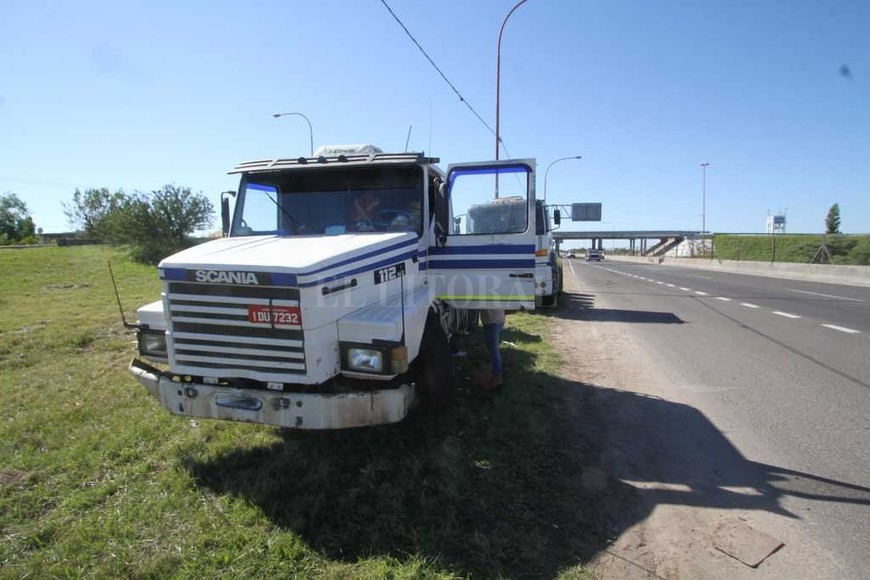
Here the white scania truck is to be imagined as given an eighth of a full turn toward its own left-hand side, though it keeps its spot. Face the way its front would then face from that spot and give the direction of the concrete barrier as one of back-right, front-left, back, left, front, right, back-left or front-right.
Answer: back-left

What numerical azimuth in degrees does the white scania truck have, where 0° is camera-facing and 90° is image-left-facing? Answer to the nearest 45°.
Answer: approximately 45°
